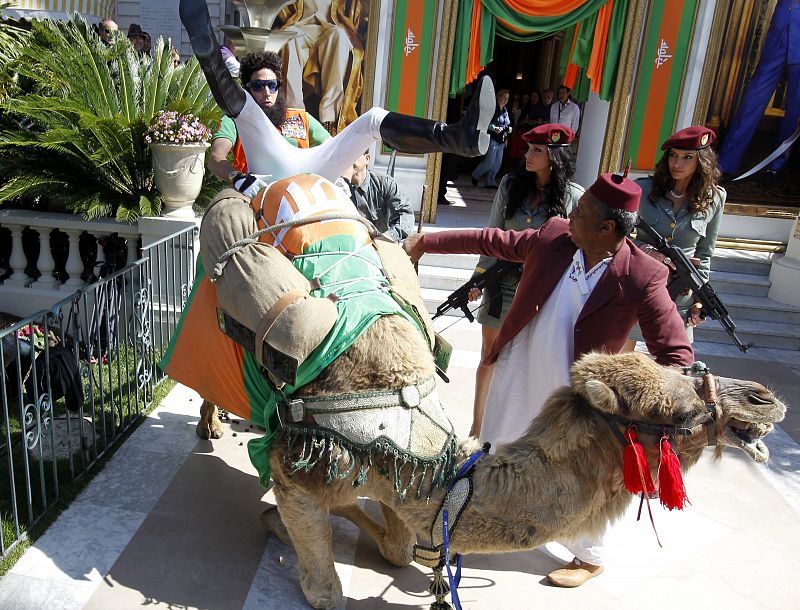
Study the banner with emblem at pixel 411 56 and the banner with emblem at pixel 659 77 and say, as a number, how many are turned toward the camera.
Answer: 2

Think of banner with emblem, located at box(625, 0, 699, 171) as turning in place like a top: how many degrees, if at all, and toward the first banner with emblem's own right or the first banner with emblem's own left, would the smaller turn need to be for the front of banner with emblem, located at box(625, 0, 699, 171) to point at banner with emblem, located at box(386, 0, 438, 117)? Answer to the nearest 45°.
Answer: approximately 90° to the first banner with emblem's own right

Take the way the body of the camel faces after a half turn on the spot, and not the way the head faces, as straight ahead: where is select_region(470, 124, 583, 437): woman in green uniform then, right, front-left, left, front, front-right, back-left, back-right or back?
front-right

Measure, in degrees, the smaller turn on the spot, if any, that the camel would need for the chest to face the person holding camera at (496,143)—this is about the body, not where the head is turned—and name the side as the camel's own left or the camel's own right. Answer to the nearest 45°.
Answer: approximately 135° to the camel's own left

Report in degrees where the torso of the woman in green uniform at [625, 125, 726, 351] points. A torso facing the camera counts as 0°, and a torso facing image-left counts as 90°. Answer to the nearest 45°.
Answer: approximately 45°

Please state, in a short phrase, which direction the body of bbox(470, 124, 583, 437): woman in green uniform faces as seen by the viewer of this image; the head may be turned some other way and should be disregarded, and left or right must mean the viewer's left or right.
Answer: facing the viewer and to the left of the viewer

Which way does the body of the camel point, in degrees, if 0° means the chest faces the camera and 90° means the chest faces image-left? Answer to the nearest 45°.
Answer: approximately 315°

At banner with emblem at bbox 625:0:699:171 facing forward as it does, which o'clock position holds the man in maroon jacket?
The man in maroon jacket is roughly at 12 o'clock from the banner with emblem.

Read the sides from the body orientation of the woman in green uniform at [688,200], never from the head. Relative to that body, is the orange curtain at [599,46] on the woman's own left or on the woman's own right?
on the woman's own right

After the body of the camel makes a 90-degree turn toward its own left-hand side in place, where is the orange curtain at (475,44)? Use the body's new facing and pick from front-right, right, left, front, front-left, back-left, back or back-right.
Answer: front-left

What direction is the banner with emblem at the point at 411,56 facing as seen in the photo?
toward the camera

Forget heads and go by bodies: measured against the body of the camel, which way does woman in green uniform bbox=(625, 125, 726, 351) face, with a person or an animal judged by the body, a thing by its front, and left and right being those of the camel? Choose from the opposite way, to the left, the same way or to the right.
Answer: to the right

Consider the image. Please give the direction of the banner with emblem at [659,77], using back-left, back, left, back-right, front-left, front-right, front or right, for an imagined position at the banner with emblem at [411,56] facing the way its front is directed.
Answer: left

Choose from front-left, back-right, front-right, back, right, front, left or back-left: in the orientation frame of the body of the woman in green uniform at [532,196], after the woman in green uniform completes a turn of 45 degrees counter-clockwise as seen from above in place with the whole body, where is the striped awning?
back-right

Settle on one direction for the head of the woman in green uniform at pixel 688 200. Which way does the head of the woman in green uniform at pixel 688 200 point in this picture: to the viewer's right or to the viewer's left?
to the viewer's left

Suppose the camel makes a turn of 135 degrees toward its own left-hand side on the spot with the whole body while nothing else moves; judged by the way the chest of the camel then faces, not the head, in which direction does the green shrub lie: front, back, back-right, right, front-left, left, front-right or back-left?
front-left

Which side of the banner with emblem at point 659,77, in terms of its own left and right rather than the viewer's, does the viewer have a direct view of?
front
